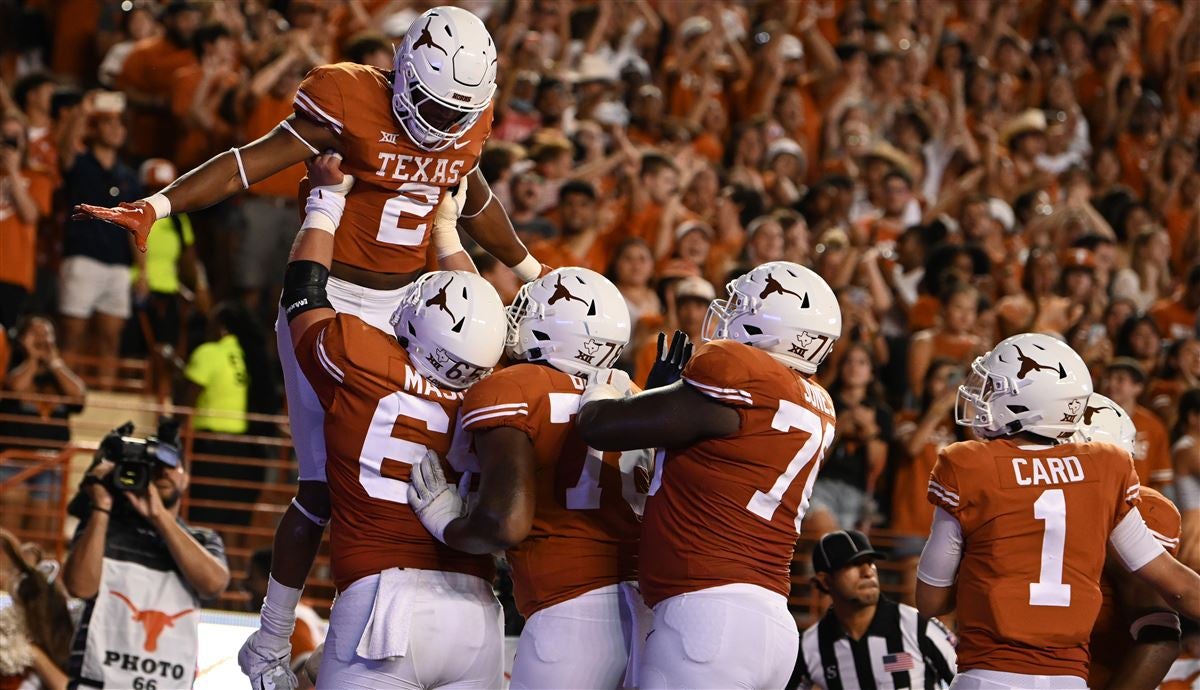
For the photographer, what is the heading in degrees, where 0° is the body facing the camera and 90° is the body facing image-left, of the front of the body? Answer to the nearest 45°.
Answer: approximately 0°

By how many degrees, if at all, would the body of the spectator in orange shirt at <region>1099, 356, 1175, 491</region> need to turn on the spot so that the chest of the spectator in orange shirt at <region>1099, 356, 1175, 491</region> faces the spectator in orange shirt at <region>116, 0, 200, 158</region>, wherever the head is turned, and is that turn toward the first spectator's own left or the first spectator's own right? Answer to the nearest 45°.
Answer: approximately 45° to the first spectator's own right

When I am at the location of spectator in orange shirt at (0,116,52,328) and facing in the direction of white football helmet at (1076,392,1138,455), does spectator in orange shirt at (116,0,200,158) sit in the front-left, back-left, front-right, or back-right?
back-left

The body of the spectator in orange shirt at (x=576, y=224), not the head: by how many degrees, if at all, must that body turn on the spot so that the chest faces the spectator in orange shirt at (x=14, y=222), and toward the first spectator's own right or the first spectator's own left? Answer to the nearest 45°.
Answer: approximately 90° to the first spectator's own right

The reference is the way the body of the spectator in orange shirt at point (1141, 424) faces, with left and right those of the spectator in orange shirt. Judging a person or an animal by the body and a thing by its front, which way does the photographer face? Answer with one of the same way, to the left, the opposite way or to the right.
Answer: the same way

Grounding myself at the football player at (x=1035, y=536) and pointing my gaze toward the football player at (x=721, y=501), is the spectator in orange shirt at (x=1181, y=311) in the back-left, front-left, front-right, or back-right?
back-right

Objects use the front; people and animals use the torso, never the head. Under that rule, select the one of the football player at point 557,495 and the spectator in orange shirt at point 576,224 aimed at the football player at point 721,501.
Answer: the spectator in orange shirt

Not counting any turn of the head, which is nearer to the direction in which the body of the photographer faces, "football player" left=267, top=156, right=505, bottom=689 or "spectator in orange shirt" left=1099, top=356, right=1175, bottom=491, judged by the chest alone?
the football player
